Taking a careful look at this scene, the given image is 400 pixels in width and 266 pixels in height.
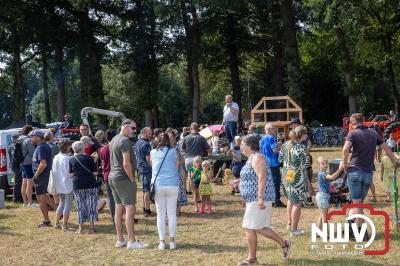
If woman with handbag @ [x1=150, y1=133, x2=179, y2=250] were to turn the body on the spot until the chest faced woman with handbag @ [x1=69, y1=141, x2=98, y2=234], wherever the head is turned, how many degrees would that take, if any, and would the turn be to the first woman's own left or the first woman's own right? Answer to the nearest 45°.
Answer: approximately 45° to the first woman's own left

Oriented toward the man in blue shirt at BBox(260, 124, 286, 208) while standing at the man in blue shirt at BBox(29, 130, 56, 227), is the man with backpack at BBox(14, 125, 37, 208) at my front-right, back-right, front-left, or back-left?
back-left

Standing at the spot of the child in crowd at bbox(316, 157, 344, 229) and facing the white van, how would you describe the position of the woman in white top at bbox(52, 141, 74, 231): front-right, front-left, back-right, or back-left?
front-left

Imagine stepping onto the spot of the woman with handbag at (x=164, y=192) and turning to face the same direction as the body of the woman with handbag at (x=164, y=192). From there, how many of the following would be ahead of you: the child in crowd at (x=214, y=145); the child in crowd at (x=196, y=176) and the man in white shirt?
3

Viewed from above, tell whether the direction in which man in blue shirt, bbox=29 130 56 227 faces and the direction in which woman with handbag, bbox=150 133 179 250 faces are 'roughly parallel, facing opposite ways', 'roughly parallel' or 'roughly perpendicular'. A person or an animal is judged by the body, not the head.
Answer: roughly perpendicular

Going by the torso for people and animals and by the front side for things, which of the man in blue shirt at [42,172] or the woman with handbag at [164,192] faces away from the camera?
the woman with handbag

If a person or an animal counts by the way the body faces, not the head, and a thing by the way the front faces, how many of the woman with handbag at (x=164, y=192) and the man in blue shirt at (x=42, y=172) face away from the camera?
1

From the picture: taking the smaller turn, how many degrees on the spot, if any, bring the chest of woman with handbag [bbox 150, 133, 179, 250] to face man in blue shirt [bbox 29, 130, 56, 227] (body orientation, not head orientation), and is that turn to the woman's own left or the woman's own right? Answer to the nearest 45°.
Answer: approximately 45° to the woman's own left

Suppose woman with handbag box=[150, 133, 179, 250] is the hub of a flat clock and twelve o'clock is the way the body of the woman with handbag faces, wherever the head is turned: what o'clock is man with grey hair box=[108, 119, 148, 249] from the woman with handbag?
The man with grey hair is roughly at 9 o'clock from the woman with handbag.

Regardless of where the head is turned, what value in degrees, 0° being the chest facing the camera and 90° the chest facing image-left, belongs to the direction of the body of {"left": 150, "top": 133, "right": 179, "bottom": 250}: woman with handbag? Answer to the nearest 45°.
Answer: approximately 180°
